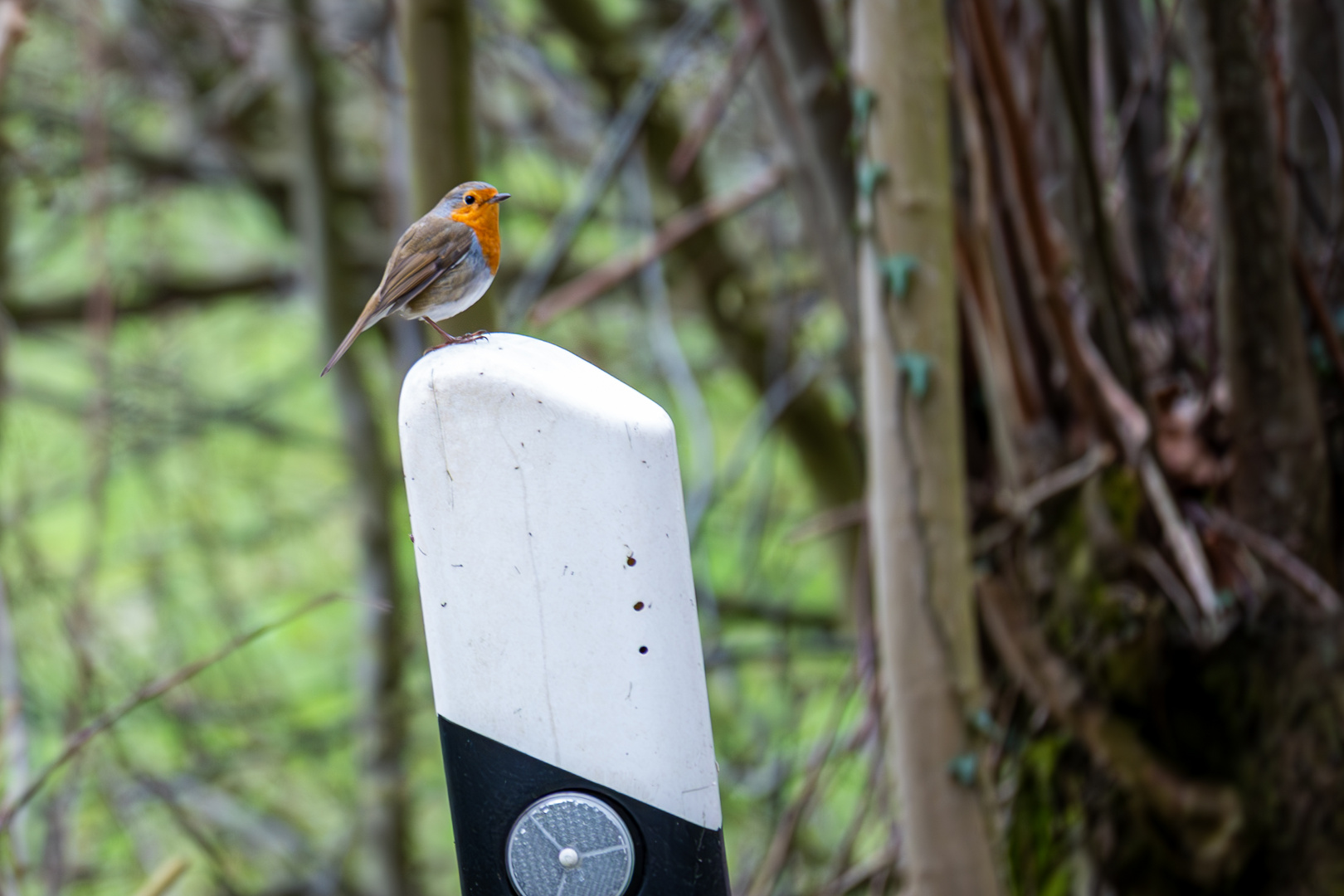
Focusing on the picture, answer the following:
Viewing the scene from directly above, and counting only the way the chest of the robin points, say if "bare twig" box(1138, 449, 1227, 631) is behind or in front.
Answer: in front

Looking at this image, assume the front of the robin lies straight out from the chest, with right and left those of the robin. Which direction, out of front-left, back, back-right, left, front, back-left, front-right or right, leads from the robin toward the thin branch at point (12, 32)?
back-left

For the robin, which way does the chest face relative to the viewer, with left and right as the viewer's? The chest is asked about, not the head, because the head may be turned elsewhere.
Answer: facing to the right of the viewer

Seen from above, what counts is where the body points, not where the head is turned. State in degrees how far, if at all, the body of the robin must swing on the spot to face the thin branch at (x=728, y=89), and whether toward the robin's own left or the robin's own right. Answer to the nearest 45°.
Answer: approximately 45° to the robin's own left

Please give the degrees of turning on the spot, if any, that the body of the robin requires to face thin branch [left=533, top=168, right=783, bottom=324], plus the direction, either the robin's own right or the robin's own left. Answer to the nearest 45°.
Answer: approximately 90° to the robin's own left

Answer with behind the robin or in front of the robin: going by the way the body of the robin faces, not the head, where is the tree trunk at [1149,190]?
in front
